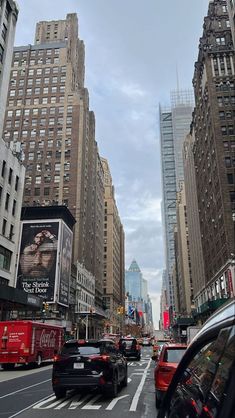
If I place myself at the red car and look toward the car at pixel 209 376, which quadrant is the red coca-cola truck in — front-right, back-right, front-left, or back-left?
back-right

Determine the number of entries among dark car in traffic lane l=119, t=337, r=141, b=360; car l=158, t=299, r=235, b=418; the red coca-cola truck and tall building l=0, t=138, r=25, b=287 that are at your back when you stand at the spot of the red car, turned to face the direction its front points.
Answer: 1

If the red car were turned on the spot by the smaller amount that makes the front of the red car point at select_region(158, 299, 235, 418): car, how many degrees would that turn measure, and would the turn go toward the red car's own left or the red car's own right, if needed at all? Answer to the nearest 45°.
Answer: approximately 180°

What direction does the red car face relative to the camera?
away from the camera

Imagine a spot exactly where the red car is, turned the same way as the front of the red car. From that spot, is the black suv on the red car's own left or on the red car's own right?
on the red car's own left

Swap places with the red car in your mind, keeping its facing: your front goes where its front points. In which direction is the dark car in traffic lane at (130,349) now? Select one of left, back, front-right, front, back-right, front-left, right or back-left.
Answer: front
